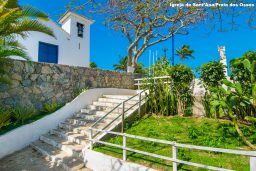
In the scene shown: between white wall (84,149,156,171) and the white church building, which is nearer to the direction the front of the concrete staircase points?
the white wall

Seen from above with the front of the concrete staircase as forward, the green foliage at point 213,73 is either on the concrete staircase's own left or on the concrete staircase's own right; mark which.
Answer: on the concrete staircase's own left

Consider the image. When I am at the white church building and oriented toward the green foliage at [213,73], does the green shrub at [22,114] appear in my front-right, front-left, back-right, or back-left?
front-right

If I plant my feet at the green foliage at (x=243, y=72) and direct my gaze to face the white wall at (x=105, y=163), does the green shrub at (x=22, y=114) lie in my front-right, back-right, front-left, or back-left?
front-right

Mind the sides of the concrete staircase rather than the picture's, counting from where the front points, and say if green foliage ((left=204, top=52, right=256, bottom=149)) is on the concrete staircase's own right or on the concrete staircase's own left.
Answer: on the concrete staircase's own left

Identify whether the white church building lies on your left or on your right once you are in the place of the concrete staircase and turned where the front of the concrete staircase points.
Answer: on your right

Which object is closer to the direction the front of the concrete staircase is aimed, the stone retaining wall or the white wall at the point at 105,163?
the white wall

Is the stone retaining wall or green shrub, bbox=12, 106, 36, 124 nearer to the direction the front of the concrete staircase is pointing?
the green shrub

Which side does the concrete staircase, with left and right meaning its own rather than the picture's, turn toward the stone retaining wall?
right

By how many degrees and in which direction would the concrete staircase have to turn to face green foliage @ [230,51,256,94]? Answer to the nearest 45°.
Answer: approximately 135° to its left
